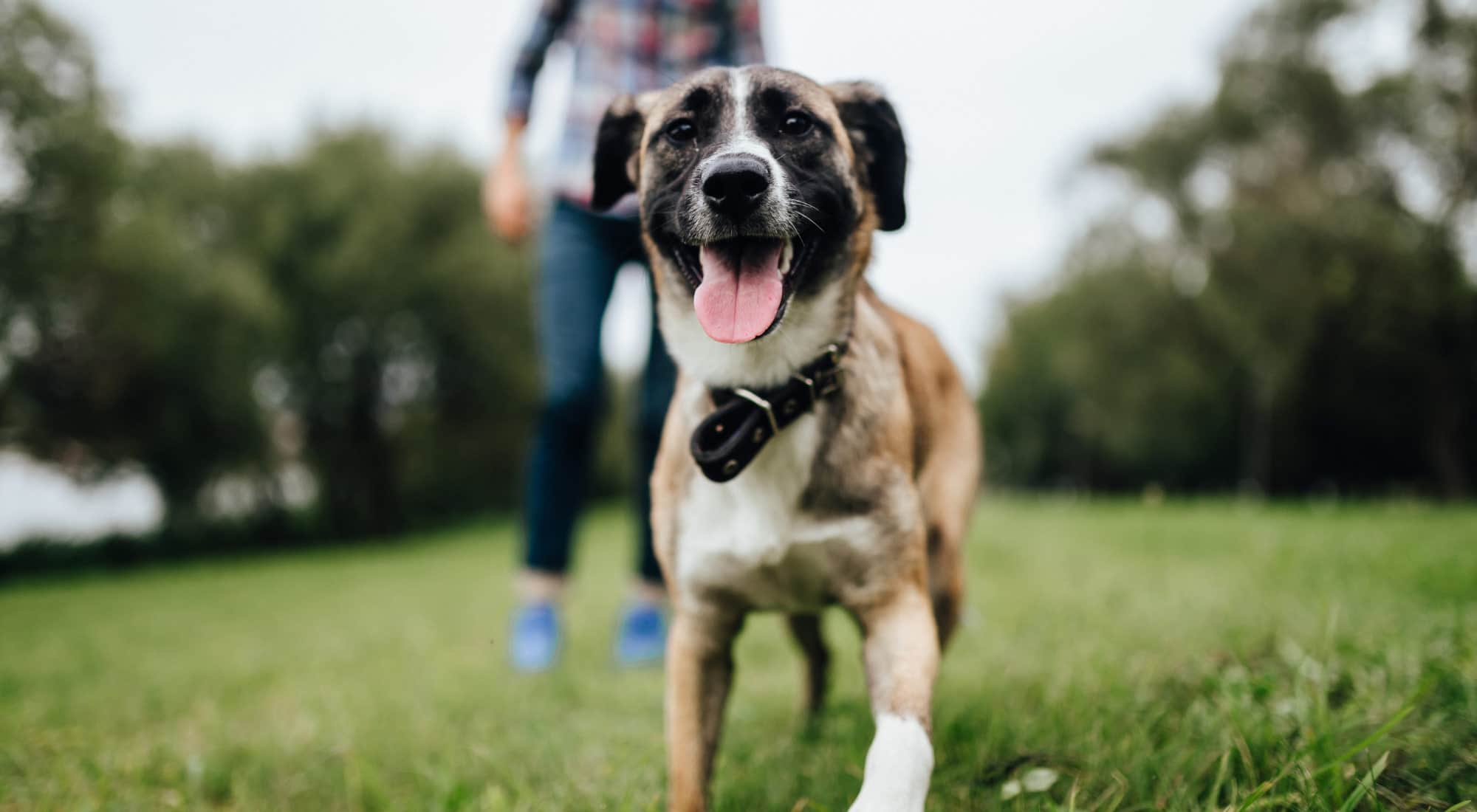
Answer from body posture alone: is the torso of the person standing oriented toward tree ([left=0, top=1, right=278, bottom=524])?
no

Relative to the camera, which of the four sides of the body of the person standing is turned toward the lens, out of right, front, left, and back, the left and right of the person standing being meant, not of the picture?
front

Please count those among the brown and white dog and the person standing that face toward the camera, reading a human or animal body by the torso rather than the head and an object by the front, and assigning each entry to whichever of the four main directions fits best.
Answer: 2

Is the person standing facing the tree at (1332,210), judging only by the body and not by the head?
no

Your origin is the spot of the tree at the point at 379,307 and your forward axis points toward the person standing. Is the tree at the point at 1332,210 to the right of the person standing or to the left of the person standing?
left

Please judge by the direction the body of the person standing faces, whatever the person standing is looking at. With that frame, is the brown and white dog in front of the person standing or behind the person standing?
in front

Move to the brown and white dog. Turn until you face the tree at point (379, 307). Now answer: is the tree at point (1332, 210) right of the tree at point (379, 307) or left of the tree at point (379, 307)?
right

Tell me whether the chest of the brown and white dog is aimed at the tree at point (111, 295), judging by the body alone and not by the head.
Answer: no

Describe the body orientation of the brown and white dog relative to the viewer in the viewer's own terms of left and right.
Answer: facing the viewer

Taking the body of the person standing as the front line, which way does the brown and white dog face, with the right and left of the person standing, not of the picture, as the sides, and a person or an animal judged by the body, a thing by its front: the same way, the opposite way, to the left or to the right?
the same way
